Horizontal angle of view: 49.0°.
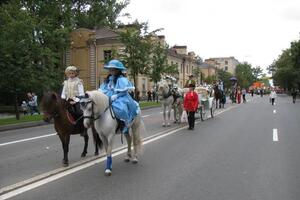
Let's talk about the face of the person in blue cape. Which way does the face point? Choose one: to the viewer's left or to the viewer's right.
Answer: to the viewer's left

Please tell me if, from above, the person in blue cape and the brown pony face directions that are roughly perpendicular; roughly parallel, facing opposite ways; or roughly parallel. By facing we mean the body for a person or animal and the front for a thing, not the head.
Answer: roughly parallel

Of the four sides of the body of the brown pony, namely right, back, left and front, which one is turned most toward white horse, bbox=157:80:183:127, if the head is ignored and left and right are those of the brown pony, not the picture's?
back

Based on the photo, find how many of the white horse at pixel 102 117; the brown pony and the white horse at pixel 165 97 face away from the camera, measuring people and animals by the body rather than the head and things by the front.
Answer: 0

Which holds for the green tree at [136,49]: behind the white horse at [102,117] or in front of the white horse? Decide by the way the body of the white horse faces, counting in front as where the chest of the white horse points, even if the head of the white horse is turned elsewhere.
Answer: behind

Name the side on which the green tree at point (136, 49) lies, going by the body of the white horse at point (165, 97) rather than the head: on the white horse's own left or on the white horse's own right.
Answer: on the white horse's own right

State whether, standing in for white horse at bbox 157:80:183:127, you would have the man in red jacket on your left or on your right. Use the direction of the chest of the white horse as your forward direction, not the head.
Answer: on your left

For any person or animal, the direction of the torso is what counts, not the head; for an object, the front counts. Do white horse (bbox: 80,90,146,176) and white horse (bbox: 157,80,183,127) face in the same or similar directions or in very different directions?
same or similar directions

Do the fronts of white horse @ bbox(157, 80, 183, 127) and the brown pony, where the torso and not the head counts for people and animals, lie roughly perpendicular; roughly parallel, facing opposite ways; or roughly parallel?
roughly parallel

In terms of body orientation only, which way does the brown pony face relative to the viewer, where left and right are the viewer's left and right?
facing the viewer and to the left of the viewer

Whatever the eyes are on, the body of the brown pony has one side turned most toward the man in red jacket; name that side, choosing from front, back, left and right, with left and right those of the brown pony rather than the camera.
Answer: back

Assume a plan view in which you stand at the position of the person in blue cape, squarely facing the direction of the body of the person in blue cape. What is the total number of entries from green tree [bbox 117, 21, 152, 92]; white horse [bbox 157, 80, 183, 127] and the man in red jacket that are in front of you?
0

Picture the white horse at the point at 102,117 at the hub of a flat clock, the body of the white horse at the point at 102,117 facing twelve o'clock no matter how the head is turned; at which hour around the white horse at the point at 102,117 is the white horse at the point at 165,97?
the white horse at the point at 165,97 is roughly at 5 o'clock from the white horse at the point at 102,117.
